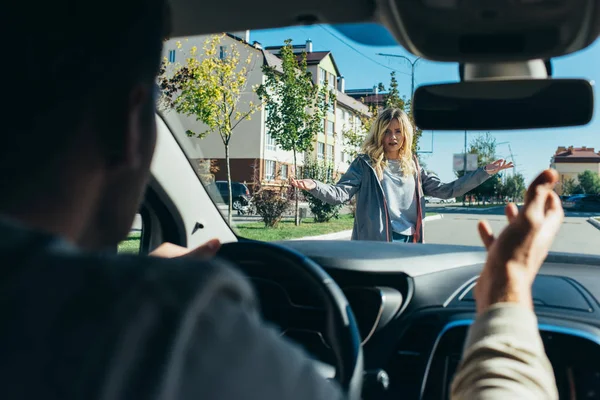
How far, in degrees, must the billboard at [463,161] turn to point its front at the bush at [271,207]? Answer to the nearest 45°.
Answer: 0° — it already faces it

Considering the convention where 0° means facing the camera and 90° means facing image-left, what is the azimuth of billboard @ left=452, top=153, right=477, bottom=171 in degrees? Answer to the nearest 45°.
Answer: approximately 0°

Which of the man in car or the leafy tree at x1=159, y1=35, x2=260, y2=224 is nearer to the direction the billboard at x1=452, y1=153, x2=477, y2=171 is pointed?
the man in car

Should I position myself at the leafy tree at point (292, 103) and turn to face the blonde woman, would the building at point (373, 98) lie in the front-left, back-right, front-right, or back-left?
back-left
